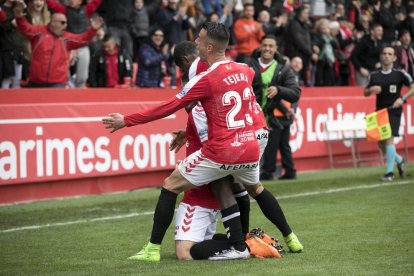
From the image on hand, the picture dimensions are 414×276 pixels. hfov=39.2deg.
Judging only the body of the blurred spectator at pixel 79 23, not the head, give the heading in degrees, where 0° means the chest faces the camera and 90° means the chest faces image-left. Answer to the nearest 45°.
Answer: approximately 0°

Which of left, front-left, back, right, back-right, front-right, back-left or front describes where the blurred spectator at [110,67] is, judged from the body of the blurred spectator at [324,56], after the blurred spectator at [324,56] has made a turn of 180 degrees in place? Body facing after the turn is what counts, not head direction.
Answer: back-left

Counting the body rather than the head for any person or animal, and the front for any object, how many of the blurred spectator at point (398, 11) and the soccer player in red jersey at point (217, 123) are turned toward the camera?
1

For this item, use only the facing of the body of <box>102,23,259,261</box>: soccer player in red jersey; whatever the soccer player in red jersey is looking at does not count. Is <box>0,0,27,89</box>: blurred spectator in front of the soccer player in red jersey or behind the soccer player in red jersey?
in front

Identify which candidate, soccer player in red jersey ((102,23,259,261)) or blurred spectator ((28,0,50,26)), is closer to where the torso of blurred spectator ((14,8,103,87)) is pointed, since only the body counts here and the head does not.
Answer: the soccer player in red jersey

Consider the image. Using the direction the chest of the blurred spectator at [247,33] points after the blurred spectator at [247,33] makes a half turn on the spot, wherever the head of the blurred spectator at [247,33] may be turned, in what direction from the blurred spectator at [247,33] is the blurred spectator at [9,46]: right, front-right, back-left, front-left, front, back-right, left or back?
back-left

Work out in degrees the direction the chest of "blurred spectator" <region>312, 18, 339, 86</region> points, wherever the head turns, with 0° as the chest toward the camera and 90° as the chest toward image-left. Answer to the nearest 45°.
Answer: approximately 0°

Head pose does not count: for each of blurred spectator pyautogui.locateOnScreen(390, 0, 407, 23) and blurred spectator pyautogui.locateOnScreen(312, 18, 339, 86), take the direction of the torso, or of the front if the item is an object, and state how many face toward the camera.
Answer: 2
